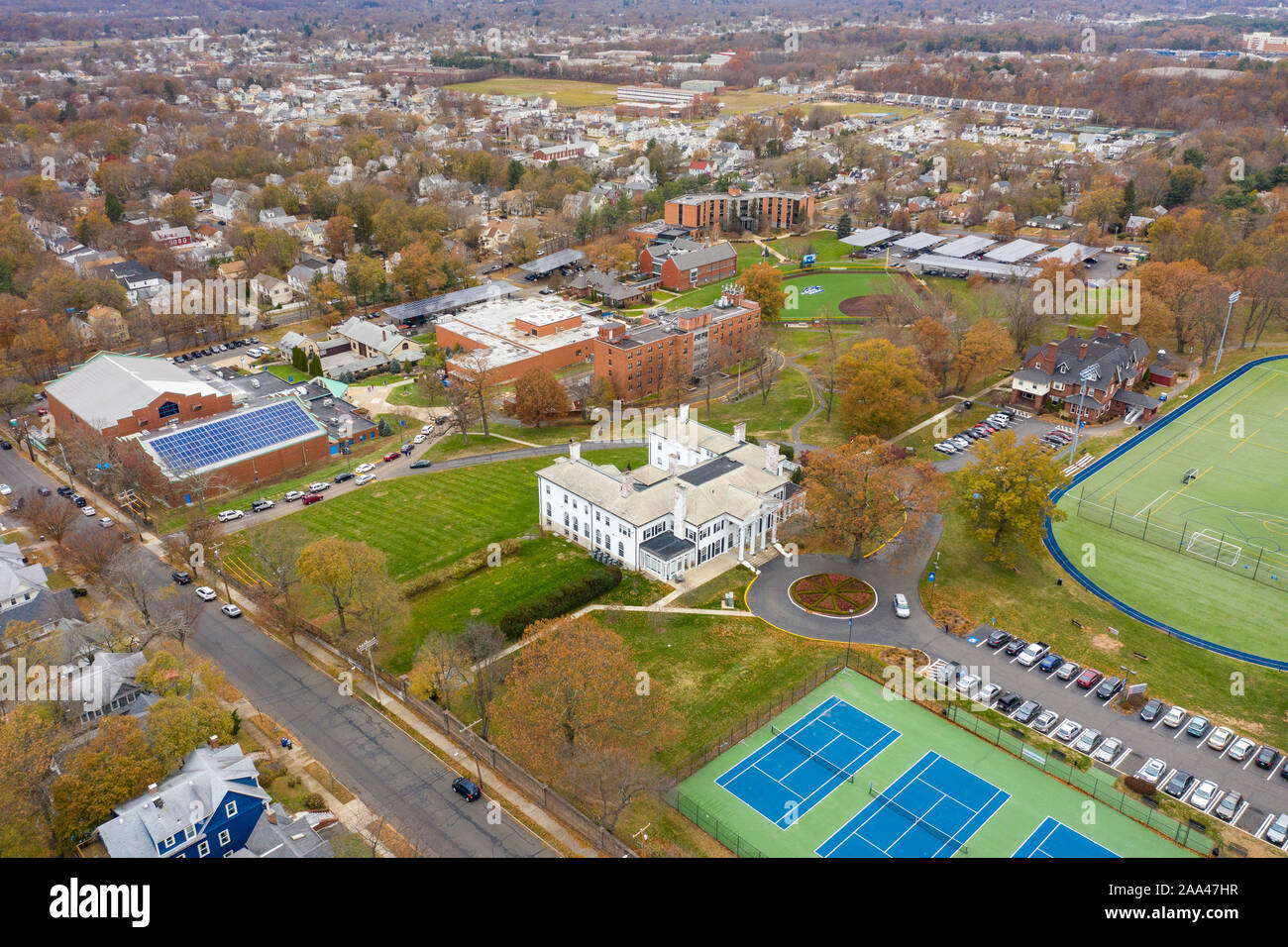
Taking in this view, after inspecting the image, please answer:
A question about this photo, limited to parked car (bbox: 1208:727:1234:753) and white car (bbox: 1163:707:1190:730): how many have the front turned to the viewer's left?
0

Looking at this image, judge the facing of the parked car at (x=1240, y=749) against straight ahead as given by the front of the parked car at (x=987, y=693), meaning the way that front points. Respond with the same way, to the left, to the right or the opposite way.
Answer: the opposite way

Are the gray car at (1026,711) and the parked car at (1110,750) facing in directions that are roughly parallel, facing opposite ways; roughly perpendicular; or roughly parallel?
roughly parallel

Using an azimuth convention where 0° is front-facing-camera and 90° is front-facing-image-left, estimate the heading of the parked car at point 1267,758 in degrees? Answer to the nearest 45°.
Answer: approximately 225°

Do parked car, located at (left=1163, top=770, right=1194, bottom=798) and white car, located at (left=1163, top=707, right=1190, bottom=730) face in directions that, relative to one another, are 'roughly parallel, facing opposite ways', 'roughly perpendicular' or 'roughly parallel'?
roughly parallel, facing opposite ways

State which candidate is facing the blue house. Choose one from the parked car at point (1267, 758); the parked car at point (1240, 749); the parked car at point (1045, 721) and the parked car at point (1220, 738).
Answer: the parked car at point (1045, 721)

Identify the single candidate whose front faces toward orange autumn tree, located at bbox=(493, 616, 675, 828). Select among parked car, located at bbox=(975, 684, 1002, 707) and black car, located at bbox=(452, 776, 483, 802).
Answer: the parked car

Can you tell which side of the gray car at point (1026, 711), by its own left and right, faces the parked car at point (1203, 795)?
left

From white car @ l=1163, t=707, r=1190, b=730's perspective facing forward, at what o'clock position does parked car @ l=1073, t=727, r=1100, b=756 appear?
The parked car is roughly at 6 o'clock from the white car.

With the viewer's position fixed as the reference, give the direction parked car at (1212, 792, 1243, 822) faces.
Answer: facing the viewer and to the left of the viewer

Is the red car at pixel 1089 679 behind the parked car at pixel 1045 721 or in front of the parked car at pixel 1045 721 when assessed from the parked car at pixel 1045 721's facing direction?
behind

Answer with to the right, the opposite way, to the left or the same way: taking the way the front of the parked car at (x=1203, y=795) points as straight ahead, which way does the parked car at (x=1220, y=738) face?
the opposite way

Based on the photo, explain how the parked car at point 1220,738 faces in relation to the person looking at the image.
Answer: facing away from the viewer and to the right of the viewer

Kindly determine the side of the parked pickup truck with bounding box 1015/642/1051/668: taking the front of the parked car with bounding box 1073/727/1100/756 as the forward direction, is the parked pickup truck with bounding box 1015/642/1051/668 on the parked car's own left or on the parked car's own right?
on the parked car's own right

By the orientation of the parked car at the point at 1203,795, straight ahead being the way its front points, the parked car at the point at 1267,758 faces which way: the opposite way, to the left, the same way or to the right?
the opposite way

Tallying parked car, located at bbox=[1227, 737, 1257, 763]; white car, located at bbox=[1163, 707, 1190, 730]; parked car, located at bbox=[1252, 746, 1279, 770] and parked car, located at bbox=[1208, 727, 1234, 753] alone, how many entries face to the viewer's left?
0
